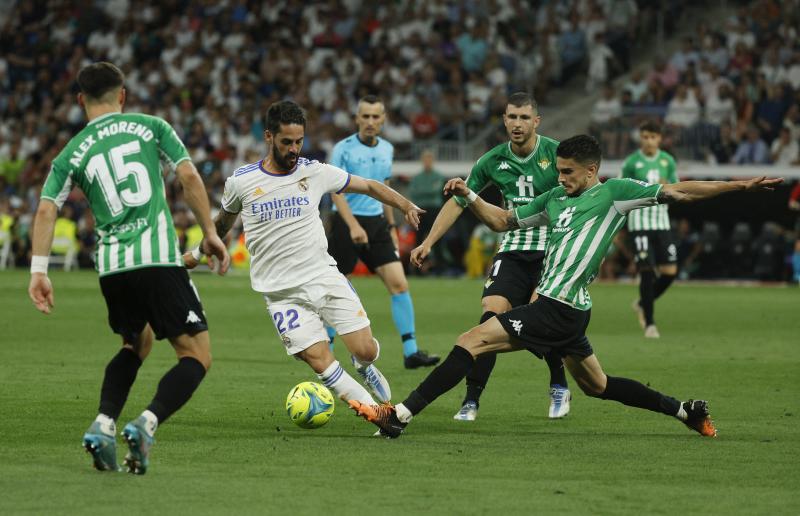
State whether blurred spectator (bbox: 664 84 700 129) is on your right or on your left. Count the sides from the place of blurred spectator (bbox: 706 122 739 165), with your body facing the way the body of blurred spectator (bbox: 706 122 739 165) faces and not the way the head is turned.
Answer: on your right

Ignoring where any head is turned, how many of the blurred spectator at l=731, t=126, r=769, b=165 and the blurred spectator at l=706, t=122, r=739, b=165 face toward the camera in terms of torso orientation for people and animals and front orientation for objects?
2

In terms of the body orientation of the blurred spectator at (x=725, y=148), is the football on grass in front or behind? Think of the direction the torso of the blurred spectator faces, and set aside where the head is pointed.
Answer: in front

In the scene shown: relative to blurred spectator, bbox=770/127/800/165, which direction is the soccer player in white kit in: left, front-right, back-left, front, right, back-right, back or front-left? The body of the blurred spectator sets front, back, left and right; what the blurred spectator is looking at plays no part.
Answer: front

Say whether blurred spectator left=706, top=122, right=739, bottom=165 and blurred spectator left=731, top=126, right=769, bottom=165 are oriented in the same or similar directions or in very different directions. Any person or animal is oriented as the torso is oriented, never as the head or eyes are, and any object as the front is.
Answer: same or similar directions

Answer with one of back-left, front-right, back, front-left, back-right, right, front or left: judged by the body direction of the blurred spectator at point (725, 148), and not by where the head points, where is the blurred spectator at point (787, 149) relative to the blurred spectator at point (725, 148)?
left

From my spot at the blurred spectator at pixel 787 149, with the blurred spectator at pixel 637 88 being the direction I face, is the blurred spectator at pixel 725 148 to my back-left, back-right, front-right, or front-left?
front-left

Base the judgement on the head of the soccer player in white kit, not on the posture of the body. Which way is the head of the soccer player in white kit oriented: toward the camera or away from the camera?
toward the camera

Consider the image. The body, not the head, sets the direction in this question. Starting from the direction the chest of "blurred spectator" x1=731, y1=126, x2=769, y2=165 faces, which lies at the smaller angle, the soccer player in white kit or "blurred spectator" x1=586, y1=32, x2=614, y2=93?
the soccer player in white kit

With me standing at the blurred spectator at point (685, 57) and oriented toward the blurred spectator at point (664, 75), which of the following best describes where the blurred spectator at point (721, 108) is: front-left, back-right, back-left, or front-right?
front-left

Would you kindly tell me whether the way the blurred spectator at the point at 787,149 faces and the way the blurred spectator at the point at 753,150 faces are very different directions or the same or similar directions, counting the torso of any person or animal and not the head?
same or similar directions

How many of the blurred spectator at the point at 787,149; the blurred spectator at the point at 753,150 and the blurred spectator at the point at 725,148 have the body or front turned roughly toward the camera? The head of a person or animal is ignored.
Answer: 3

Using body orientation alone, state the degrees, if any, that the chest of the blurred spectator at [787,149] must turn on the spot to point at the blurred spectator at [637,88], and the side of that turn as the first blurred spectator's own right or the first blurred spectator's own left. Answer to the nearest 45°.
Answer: approximately 135° to the first blurred spectator's own right

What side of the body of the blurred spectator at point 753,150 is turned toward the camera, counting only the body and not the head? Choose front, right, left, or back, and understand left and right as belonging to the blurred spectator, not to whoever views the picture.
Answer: front

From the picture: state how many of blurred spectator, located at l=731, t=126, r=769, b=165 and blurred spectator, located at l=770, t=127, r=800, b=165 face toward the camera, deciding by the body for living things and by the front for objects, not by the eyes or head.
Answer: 2

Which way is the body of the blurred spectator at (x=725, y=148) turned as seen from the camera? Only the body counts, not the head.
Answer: toward the camera
